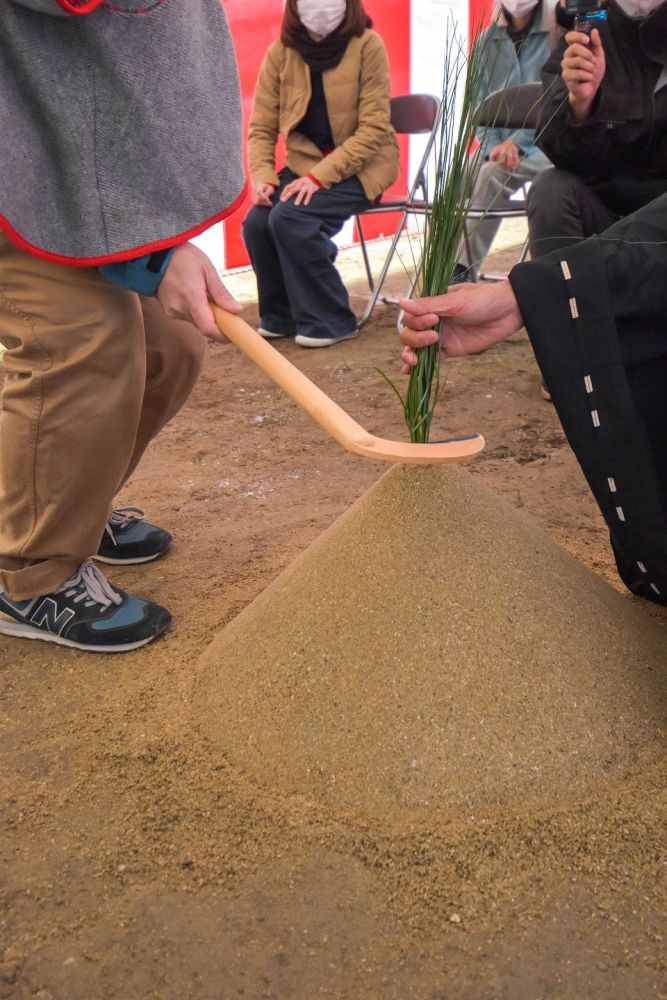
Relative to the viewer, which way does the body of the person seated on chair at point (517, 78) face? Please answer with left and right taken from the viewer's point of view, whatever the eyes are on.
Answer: facing the viewer and to the left of the viewer

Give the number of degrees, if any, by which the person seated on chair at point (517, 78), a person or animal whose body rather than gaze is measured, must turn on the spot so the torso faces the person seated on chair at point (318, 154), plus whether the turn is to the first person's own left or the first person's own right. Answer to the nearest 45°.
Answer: approximately 45° to the first person's own right

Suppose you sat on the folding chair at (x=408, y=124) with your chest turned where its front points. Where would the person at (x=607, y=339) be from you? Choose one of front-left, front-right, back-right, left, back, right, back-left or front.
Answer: front-left

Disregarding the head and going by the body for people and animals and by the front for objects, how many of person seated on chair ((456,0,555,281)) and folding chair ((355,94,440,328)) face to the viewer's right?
0

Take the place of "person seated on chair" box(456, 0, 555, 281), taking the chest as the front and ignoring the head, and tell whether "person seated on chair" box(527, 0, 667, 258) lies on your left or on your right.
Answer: on your left

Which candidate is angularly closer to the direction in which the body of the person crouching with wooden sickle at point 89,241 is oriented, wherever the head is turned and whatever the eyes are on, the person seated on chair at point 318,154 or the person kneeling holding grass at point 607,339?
the person kneeling holding grass

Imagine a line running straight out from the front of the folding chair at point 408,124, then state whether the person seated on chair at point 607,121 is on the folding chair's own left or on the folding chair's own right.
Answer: on the folding chair's own left

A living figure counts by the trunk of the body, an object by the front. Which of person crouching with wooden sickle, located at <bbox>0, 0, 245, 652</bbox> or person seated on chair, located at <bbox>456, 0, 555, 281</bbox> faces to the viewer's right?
the person crouching with wooden sickle

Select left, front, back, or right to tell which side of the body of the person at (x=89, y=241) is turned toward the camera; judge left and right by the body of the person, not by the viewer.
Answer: right

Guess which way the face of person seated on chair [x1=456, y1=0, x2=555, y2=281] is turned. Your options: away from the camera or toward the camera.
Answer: toward the camera

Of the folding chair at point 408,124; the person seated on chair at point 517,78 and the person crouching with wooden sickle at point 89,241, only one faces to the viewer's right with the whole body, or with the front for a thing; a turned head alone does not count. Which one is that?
the person crouching with wooden sickle

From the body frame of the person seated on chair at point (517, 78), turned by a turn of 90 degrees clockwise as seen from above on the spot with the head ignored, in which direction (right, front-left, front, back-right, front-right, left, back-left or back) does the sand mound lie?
back-left

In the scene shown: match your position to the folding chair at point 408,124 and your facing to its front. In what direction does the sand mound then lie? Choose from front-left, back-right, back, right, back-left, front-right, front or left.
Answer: front-left
